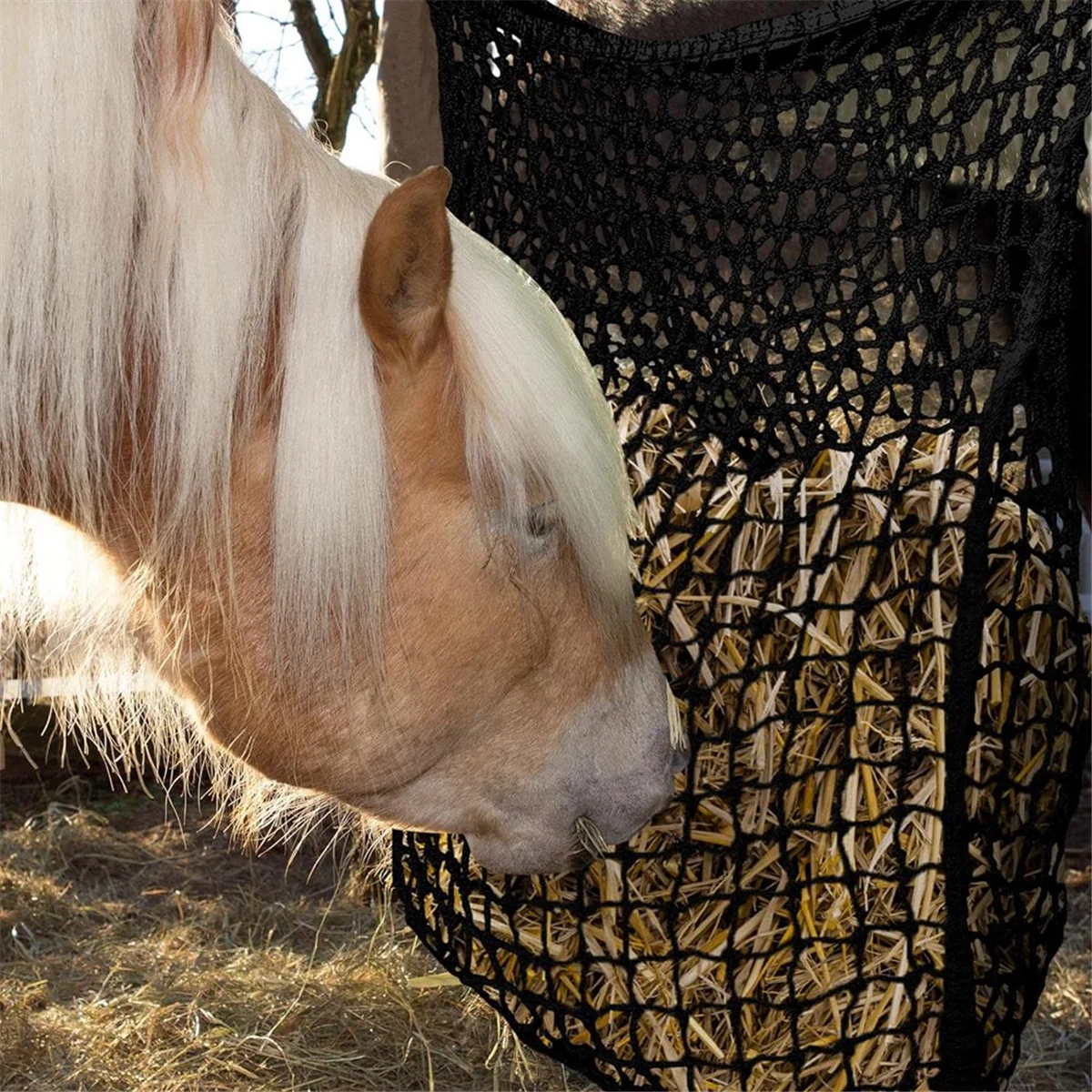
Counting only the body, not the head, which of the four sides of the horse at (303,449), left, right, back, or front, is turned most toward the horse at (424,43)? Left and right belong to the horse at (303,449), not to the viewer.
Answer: left

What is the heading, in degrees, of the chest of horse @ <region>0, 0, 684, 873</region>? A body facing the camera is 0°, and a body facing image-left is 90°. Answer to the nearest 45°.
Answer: approximately 270°

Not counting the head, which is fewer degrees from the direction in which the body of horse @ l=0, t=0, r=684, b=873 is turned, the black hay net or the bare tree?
the black hay net
